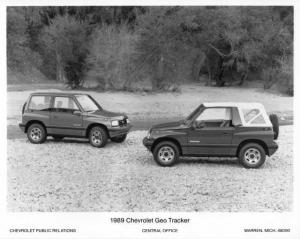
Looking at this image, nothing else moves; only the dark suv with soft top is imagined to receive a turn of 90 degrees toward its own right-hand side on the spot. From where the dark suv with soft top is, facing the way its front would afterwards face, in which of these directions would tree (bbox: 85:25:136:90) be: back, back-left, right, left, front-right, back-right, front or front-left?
front-left

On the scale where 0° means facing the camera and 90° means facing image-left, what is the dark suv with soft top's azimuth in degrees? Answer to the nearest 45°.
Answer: approximately 90°
